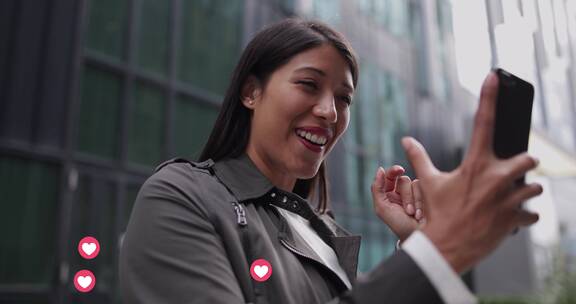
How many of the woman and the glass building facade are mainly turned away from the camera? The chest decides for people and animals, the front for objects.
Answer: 0

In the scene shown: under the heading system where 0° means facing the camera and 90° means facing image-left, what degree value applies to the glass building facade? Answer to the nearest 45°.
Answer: approximately 315°

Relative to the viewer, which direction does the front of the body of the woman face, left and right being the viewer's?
facing the viewer and to the right of the viewer

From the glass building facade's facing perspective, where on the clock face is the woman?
The woman is roughly at 1 o'clock from the glass building facade.

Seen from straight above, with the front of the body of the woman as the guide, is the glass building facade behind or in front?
behind
